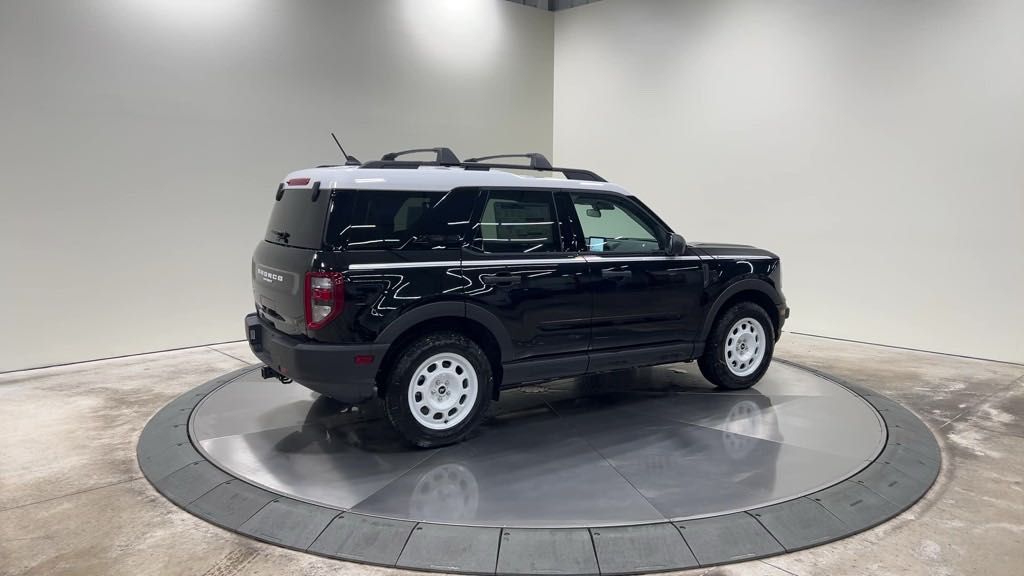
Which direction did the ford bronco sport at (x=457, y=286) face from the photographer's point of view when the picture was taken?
facing away from the viewer and to the right of the viewer
